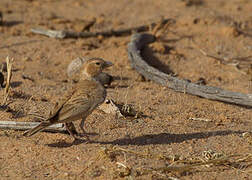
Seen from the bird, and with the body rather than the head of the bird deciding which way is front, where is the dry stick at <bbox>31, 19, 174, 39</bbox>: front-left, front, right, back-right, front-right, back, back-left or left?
left

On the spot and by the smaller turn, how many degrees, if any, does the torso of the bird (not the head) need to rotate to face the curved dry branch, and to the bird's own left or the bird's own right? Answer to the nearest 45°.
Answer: approximately 45° to the bird's own left

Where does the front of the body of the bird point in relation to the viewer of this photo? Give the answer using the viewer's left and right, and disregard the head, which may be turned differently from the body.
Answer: facing to the right of the viewer

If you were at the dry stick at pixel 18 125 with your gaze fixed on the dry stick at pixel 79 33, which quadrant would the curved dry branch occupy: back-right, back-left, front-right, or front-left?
front-right

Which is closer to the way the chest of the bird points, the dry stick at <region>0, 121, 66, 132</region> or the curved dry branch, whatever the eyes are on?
the curved dry branch

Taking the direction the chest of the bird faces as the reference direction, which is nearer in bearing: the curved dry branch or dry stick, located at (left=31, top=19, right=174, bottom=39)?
the curved dry branch

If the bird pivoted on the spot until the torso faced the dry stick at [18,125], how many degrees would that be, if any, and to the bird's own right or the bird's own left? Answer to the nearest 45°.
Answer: approximately 135° to the bird's own left
